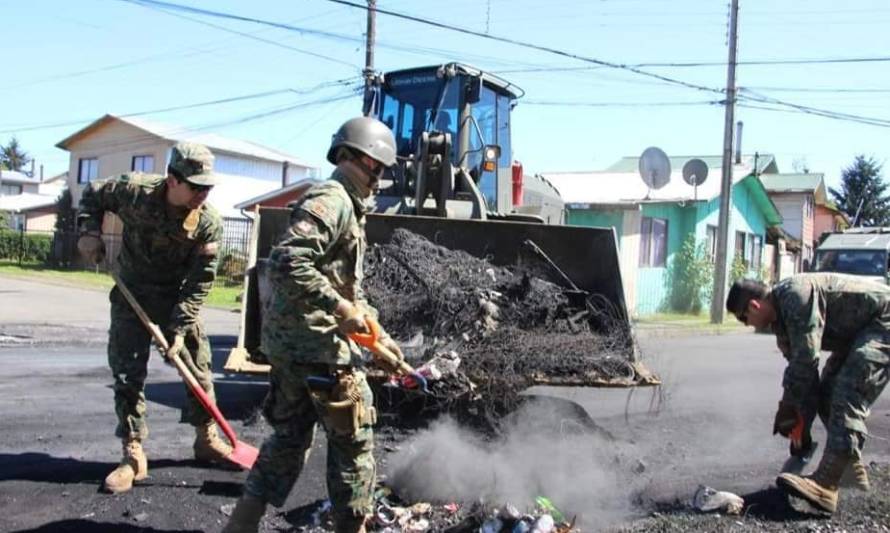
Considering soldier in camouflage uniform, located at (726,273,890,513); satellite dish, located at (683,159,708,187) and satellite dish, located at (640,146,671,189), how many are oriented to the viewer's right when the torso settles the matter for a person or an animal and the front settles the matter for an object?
0

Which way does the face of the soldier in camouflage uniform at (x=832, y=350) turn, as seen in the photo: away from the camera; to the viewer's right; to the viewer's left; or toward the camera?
to the viewer's left

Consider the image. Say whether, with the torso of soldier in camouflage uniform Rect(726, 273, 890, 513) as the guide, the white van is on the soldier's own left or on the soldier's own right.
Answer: on the soldier's own right

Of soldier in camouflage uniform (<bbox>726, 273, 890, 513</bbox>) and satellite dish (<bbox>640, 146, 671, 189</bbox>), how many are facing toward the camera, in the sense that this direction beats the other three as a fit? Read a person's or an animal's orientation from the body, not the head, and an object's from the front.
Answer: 1

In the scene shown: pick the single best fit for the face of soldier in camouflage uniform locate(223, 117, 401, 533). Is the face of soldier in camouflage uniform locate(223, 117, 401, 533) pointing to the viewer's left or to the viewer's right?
to the viewer's right

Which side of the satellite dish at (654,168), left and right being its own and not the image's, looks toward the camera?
front

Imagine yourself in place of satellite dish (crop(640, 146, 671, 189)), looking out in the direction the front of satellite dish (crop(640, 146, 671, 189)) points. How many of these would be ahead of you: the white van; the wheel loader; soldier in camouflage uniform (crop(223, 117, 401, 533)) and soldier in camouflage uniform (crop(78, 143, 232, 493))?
3

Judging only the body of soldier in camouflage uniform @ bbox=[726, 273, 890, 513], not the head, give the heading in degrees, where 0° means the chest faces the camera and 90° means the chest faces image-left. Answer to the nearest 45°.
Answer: approximately 90°

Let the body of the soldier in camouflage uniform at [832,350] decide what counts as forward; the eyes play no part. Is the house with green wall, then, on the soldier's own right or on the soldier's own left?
on the soldier's own right

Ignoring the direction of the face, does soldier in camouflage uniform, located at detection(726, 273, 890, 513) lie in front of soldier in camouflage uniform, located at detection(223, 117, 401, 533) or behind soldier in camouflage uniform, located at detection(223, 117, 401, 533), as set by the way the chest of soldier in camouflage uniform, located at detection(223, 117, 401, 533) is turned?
in front

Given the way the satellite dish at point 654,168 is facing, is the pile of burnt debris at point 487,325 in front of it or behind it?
in front

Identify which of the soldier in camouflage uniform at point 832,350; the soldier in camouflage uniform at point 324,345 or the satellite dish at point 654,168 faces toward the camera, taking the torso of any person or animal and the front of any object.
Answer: the satellite dish

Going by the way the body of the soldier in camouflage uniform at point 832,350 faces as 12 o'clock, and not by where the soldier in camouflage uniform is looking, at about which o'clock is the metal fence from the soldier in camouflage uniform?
The metal fence is roughly at 1 o'clock from the soldier in camouflage uniform.

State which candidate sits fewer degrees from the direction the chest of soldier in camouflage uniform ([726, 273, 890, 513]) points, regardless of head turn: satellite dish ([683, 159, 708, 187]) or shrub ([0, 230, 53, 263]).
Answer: the shrub

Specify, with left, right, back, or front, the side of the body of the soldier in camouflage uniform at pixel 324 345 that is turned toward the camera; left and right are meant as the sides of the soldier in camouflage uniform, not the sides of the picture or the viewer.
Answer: right

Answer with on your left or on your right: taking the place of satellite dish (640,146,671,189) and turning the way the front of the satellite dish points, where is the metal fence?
on your right

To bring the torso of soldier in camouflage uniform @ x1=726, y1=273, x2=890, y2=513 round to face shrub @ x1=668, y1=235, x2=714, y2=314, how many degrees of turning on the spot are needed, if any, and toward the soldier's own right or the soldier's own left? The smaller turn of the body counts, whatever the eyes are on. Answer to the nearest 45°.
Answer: approximately 90° to the soldier's own right

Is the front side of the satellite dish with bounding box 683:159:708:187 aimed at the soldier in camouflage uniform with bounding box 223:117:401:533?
yes

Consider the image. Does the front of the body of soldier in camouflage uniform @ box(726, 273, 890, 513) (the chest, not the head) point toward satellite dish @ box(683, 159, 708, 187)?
no

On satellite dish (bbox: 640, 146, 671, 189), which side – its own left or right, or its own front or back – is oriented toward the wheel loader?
front
